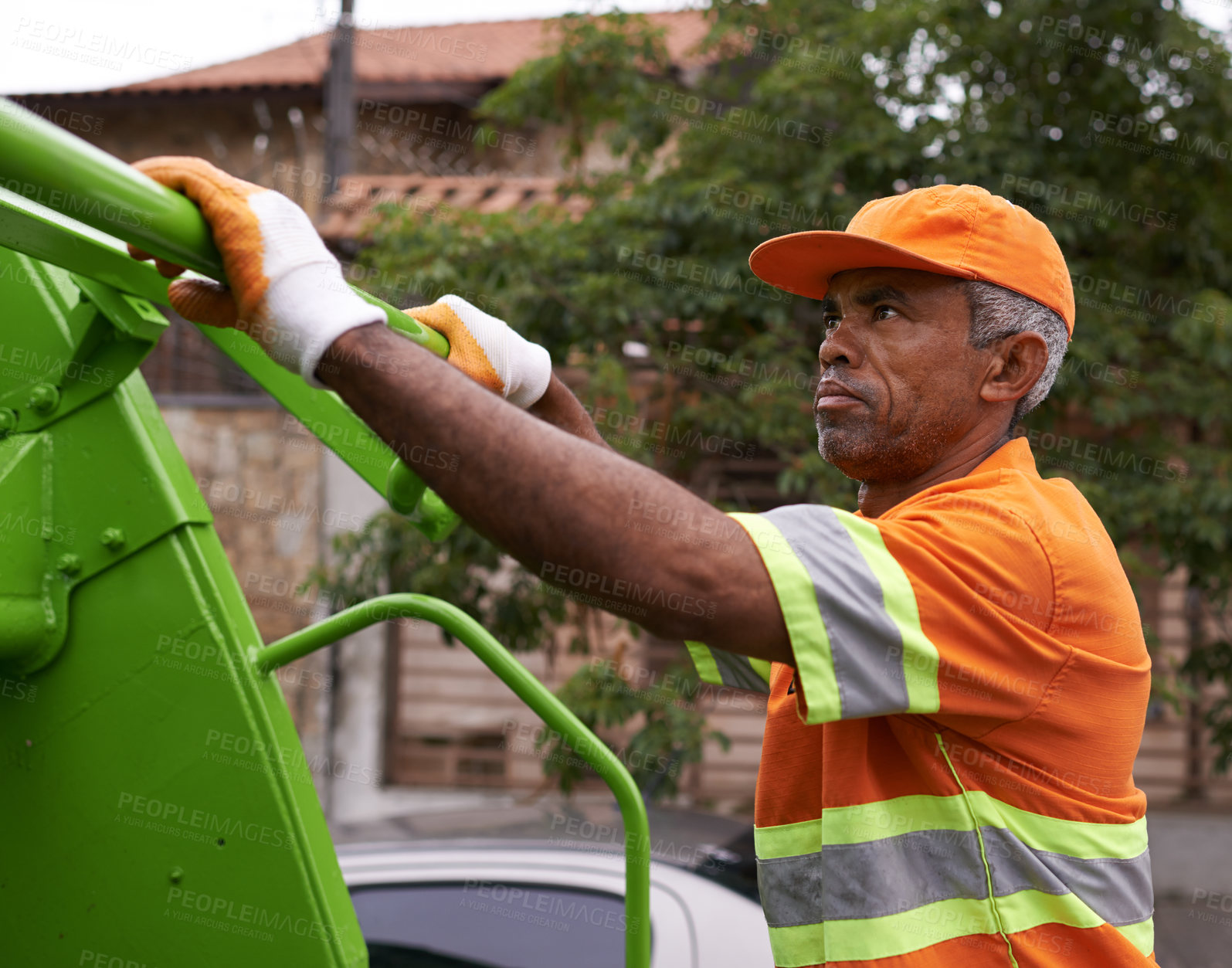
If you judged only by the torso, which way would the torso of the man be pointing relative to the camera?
to the viewer's left

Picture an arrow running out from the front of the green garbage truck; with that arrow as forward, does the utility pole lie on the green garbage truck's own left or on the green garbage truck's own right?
on the green garbage truck's own right

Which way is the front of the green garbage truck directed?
to the viewer's left

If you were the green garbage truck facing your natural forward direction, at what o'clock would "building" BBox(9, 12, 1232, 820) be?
The building is roughly at 3 o'clock from the green garbage truck.

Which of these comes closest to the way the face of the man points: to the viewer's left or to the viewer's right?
to the viewer's left

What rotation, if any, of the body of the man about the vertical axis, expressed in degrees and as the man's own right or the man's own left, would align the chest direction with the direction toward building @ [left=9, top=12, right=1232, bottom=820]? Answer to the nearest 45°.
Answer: approximately 90° to the man's own right

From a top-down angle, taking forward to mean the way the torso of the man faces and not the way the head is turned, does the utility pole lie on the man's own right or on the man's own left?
on the man's own right

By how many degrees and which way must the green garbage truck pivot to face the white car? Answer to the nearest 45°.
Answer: approximately 135° to its right
